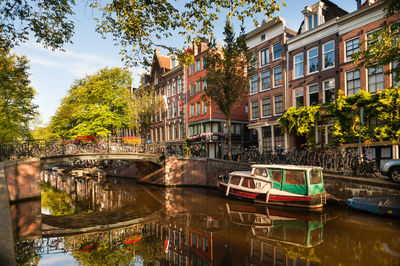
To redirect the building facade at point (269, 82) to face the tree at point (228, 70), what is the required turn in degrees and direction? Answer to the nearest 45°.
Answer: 0° — it already faces it

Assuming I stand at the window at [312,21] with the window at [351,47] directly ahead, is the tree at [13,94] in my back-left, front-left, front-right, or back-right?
back-right

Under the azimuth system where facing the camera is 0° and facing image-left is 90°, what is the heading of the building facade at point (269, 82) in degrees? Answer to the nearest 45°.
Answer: approximately 45°

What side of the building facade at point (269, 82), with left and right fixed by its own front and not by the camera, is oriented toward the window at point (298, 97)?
left

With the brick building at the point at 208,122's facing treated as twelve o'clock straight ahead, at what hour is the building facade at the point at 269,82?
The building facade is roughly at 9 o'clock from the brick building.

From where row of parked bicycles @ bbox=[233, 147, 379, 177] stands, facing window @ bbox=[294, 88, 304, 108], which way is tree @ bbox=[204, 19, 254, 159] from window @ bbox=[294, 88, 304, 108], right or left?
left

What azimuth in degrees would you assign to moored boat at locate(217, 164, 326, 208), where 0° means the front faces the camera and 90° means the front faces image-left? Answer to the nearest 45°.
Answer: approximately 135°

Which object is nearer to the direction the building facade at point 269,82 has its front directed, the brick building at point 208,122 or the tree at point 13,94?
the tree
